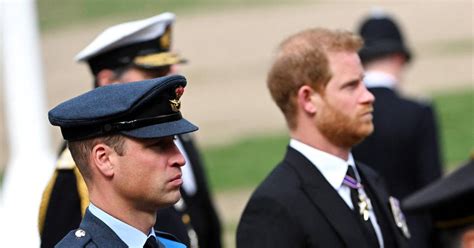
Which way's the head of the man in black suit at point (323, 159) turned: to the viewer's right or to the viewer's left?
to the viewer's right

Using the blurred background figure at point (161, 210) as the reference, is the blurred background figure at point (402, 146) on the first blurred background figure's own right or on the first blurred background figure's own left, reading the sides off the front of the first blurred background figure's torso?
on the first blurred background figure's own left

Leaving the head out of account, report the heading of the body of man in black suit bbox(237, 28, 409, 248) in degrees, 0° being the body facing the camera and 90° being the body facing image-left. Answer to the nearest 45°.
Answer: approximately 315°

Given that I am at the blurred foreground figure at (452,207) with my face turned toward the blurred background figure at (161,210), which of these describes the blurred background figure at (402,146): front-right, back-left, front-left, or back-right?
front-right

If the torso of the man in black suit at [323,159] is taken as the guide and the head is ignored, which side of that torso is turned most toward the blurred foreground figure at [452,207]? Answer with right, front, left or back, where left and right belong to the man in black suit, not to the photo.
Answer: front

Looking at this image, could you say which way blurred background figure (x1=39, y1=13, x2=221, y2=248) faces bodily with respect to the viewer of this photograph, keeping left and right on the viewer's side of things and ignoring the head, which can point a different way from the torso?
facing the viewer and to the right of the viewer

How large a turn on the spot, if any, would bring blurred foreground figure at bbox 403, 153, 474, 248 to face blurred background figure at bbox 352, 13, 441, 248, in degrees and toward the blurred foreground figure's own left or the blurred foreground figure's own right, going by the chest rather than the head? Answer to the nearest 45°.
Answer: approximately 135° to the blurred foreground figure's own left

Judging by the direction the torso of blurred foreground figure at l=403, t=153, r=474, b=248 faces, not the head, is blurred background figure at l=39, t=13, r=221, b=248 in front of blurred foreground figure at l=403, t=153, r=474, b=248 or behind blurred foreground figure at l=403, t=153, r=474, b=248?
behind

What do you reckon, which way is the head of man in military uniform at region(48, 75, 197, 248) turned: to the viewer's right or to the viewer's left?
to the viewer's right

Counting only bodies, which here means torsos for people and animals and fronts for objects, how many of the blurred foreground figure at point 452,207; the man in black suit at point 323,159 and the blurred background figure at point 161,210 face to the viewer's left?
0
